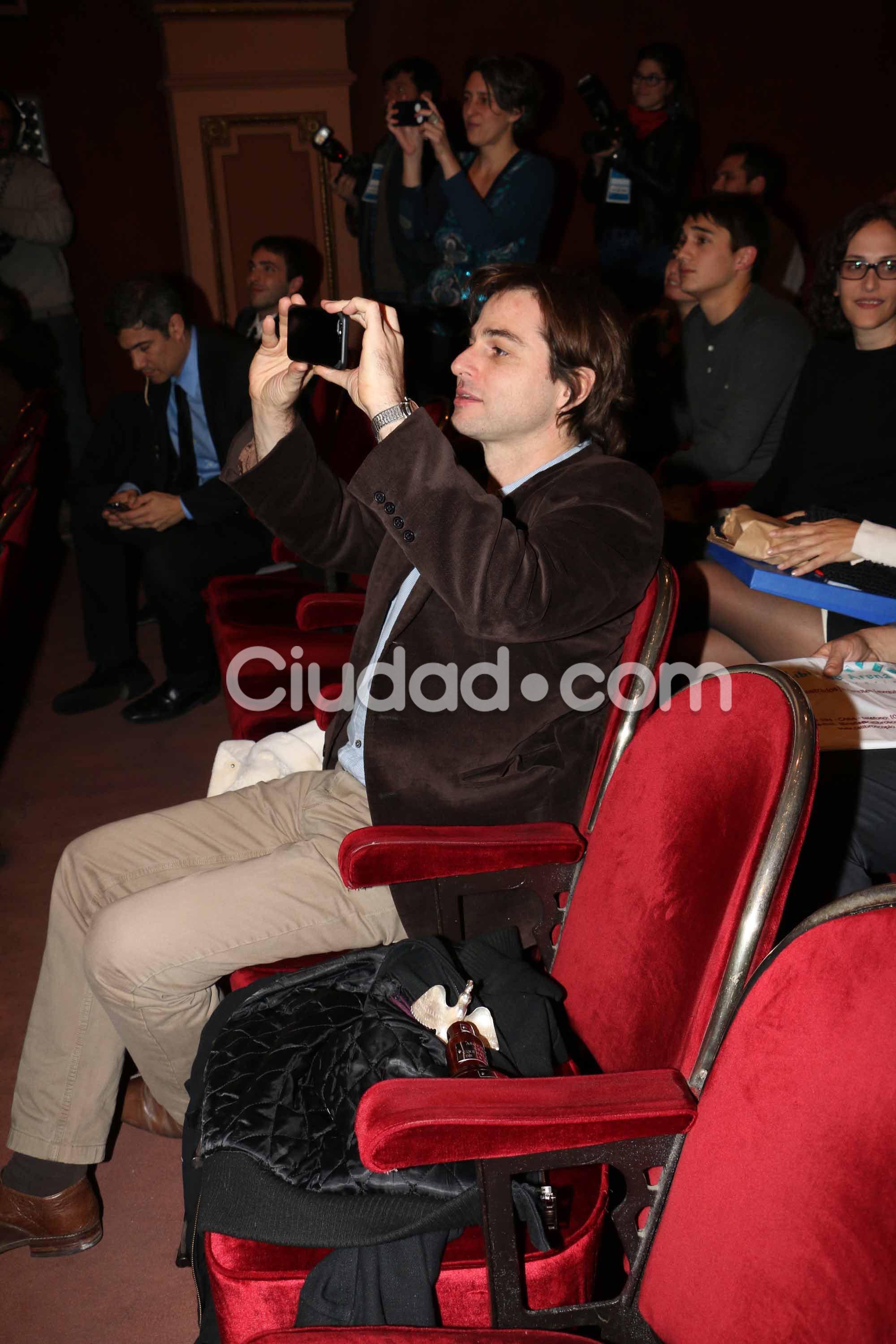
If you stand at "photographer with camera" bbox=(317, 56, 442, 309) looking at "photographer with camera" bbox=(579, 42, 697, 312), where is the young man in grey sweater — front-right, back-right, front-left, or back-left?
front-right

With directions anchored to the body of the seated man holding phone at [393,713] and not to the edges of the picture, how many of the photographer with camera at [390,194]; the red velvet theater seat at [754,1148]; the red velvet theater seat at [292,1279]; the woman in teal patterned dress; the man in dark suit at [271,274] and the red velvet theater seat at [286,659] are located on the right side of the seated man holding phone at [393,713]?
4

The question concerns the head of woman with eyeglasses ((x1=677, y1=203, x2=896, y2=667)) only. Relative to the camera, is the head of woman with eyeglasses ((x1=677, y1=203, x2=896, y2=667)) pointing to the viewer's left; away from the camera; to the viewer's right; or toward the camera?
toward the camera

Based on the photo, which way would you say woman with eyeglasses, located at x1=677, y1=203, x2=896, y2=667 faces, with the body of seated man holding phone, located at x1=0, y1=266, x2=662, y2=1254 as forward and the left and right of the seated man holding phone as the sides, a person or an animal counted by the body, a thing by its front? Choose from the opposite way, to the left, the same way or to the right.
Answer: the same way

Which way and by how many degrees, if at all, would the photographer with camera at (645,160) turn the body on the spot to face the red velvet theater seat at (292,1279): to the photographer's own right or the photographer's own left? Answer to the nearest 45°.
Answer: approximately 45° to the photographer's own left

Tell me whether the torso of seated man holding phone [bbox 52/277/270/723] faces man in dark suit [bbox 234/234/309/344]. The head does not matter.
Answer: no

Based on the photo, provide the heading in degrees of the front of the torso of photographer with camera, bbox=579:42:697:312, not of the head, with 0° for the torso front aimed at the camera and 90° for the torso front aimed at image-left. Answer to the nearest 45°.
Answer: approximately 45°

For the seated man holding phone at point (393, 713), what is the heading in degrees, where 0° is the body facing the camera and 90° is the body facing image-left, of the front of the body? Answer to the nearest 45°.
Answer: approximately 90°

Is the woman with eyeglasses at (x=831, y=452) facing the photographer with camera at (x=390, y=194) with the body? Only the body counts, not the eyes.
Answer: no

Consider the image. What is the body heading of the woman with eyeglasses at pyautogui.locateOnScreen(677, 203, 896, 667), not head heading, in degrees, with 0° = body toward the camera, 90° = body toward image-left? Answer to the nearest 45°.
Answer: approximately 45°

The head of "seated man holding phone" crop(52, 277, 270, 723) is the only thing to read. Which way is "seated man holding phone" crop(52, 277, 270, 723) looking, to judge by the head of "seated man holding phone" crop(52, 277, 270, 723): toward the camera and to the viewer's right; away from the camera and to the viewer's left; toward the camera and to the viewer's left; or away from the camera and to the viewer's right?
toward the camera and to the viewer's left

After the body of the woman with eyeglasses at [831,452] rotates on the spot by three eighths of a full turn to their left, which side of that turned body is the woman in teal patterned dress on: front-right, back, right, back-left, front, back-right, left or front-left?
back-left

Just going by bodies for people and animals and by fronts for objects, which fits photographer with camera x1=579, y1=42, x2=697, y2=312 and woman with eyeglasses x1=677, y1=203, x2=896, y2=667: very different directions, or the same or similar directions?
same or similar directions

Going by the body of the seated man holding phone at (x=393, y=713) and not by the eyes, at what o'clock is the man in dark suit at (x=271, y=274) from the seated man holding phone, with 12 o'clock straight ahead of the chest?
The man in dark suit is roughly at 3 o'clock from the seated man holding phone.
